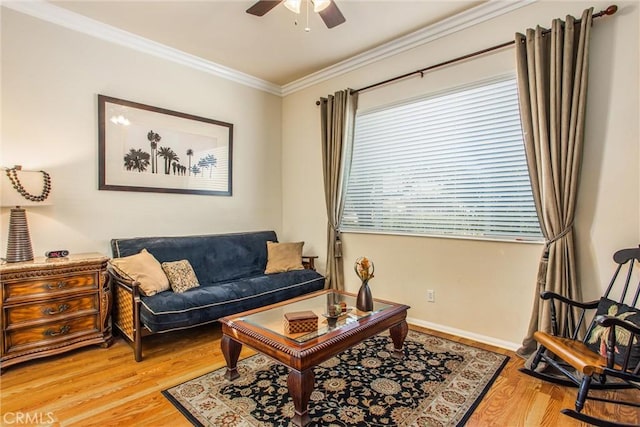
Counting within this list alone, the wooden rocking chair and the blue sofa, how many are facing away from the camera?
0

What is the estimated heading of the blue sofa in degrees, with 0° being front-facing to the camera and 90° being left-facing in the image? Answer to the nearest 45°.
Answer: approximately 315°

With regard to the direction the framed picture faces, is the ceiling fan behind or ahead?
ahead

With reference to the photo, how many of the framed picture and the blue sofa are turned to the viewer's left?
0

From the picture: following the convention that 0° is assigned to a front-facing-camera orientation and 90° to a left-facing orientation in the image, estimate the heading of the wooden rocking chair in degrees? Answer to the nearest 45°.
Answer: approximately 45°

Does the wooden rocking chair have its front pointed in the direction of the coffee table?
yes

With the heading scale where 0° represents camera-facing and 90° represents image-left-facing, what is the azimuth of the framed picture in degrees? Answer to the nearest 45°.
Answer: approximately 315°
